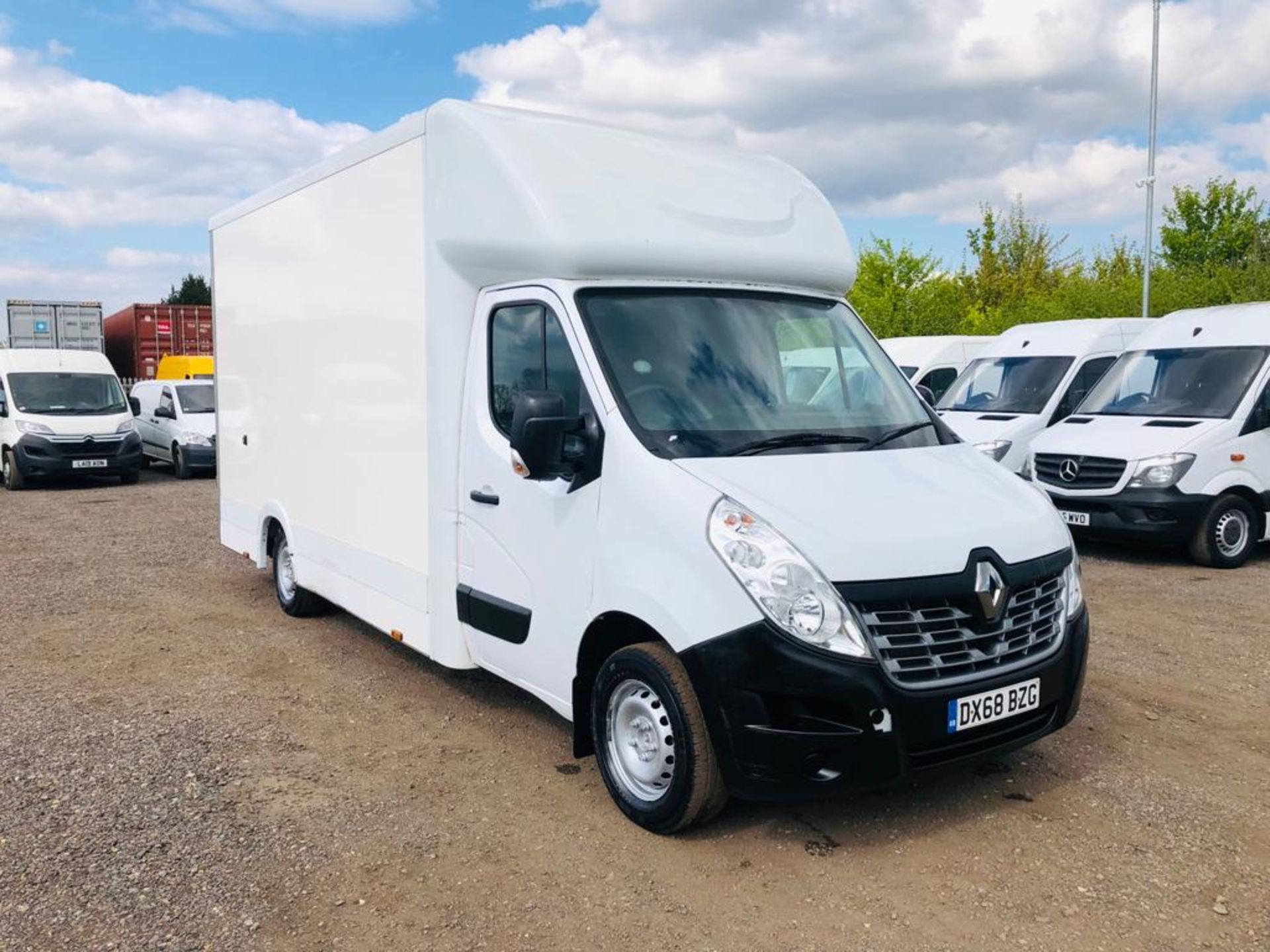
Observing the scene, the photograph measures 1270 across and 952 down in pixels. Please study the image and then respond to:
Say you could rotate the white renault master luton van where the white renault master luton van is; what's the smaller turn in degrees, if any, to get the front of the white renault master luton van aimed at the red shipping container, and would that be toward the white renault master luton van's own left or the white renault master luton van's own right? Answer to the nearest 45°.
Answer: approximately 180°

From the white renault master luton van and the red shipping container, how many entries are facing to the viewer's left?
0

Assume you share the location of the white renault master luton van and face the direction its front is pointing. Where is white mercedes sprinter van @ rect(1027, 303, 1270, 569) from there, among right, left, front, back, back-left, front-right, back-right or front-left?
left

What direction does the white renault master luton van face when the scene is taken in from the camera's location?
facing the viewer and to the right of the viewer

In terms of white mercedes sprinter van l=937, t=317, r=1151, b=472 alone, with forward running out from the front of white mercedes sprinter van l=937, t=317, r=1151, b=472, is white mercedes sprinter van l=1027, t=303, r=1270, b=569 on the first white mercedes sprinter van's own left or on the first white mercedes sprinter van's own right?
on the first white mercedes sprinter van's own left

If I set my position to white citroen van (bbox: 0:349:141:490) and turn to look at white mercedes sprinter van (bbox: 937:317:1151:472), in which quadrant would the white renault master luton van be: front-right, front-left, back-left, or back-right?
front-right

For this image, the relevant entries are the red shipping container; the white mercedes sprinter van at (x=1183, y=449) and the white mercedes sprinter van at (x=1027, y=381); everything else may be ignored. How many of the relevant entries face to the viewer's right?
0

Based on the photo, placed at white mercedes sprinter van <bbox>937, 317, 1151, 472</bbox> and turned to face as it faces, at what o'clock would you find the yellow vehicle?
The yellow vehicle is roughly at 2 o'clock from the white mercedes sprinter van.

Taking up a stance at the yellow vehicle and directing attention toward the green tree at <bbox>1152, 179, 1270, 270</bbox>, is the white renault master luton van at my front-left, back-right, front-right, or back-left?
front-right

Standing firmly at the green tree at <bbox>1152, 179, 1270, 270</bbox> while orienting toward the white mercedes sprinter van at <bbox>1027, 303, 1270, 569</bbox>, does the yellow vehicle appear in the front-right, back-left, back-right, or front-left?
front-right

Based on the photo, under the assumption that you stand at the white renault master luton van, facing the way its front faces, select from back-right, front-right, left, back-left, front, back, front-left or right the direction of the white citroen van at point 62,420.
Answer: back

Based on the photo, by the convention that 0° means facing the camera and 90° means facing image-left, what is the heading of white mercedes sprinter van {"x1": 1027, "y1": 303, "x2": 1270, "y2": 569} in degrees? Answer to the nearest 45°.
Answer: approximately 45°

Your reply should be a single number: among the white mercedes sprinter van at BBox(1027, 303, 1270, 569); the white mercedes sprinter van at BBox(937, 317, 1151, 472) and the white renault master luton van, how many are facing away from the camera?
0
